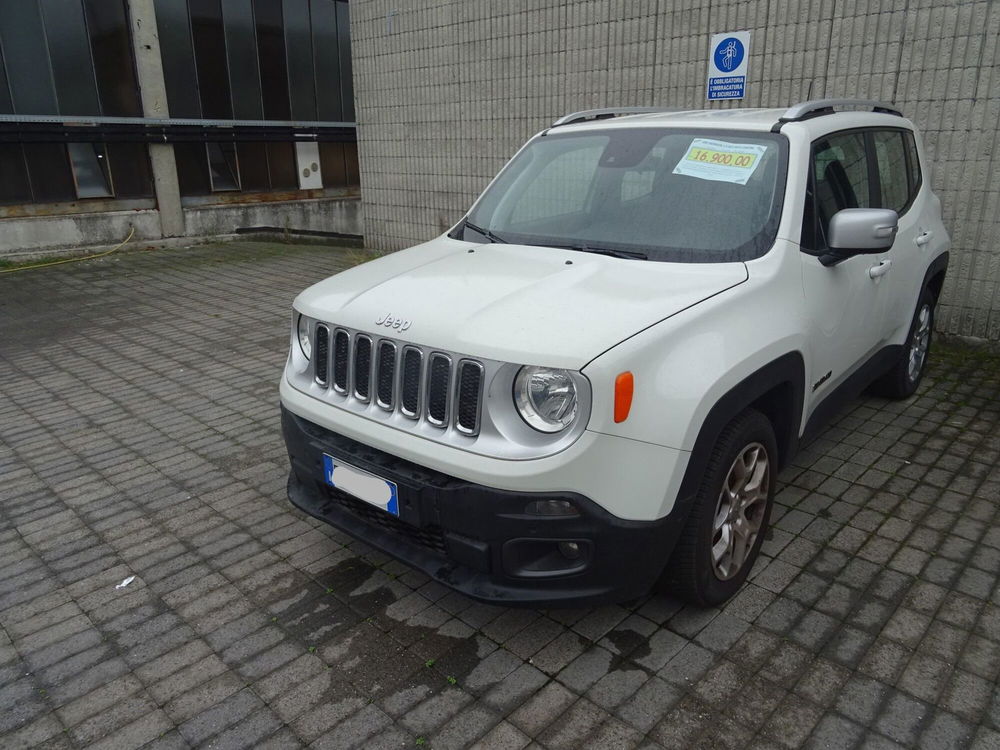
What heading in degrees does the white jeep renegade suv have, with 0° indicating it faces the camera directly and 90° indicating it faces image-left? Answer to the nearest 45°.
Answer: approximately 45°

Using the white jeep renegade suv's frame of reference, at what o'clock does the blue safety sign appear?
The blue safety sign is roughly at 5 o'clock from the white jeep renegade suv.
